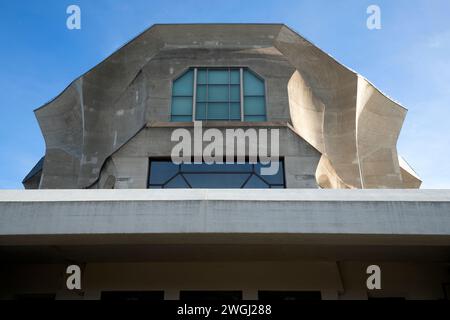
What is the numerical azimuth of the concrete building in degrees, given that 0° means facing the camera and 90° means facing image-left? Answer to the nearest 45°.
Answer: approximately 0°
